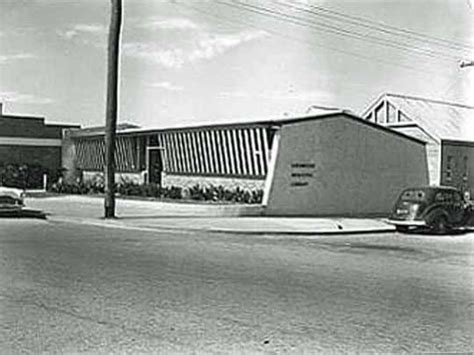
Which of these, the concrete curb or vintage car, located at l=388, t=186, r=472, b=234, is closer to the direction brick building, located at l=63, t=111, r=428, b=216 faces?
the concrete curb

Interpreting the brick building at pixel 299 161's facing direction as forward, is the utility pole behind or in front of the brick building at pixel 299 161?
in front

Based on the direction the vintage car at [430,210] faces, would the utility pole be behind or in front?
behind

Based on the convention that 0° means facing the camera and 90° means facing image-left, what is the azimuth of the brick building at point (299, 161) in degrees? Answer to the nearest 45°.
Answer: approximately 45°

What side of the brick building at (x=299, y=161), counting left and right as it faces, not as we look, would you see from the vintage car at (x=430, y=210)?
left

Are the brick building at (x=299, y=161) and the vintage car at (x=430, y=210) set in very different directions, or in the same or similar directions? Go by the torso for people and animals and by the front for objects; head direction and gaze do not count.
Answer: very different directions

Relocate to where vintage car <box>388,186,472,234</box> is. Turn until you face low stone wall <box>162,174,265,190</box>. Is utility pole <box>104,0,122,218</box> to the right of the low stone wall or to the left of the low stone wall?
left
